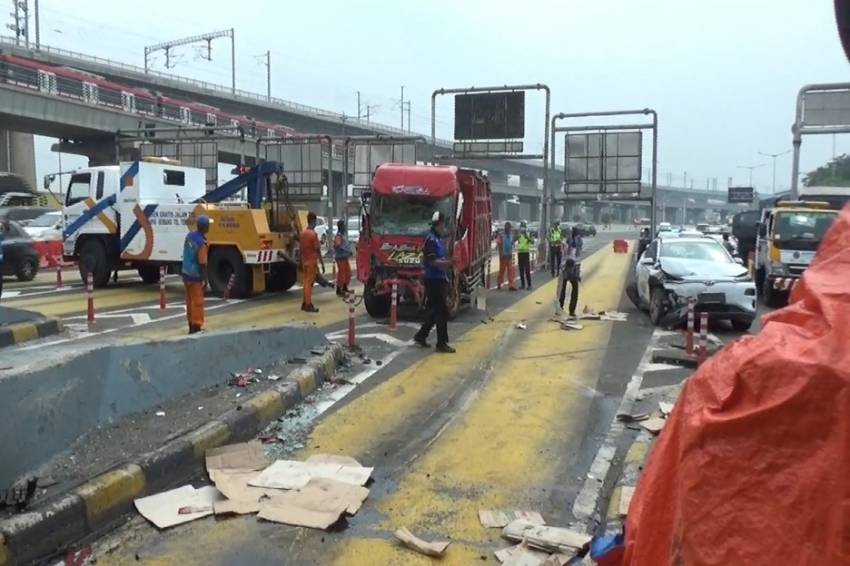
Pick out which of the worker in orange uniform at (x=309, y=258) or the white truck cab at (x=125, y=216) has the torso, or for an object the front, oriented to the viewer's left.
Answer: the white truck cab

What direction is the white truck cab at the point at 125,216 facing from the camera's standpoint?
to the viewer's left

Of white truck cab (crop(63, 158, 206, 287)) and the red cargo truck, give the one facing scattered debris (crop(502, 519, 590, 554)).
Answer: the red cargo truck

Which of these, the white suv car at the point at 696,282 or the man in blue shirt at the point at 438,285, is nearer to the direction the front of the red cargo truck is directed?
the man in blue shirt

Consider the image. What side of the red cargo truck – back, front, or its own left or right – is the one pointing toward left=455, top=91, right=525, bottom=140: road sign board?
back

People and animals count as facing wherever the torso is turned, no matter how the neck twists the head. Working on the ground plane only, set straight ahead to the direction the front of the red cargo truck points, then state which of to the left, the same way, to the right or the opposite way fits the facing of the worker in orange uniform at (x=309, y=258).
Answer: to the left

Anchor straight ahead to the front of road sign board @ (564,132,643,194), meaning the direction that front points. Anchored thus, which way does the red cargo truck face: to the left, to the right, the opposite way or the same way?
the opposite way
